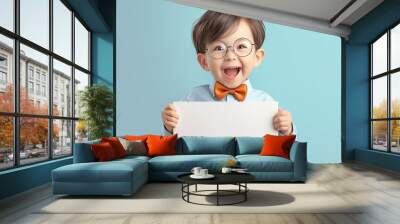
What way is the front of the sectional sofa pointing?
toward the camera

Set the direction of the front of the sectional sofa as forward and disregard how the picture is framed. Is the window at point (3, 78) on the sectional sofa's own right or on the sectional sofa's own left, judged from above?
on the sectional sofa's own right

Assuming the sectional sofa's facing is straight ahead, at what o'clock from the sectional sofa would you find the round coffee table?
The round coffee table is roughly at 11 o'clock from the sectional sofa.

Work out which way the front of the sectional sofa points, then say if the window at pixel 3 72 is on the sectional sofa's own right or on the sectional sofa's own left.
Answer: on the sectional sofa's own right

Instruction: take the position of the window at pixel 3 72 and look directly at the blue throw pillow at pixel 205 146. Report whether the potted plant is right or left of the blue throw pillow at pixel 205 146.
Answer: left

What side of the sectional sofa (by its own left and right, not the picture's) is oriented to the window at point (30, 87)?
right
